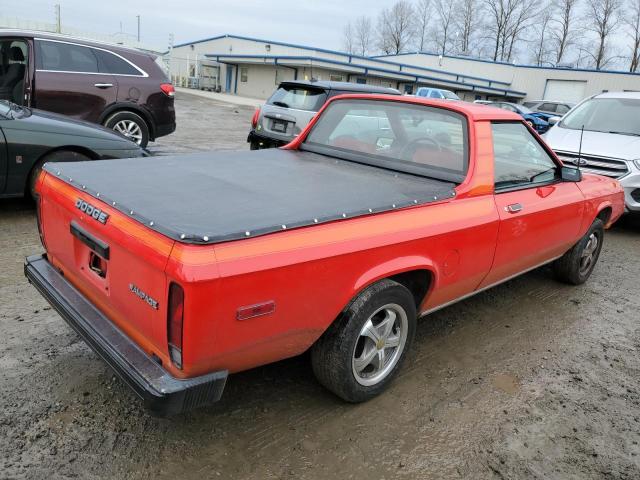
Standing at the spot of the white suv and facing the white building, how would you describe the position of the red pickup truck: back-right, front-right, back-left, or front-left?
back-left

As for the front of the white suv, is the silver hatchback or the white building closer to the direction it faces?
the silver hatchback

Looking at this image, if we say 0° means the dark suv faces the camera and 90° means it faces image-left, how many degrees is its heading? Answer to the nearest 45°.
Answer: approximately 90°

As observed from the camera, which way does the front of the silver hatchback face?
facing away from the viewer and to the right of the viewer

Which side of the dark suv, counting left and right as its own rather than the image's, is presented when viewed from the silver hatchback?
back

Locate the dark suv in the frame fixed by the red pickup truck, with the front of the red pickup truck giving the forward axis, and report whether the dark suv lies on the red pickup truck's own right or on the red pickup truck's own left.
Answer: on the red pickup truck's own left

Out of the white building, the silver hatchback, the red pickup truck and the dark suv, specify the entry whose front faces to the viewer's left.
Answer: the dark suv

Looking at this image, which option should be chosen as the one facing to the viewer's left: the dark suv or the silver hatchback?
the dark suv

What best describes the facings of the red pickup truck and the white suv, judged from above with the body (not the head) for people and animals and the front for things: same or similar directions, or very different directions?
very different directions

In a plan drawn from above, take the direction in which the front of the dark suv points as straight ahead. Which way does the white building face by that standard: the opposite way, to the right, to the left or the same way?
to the left
